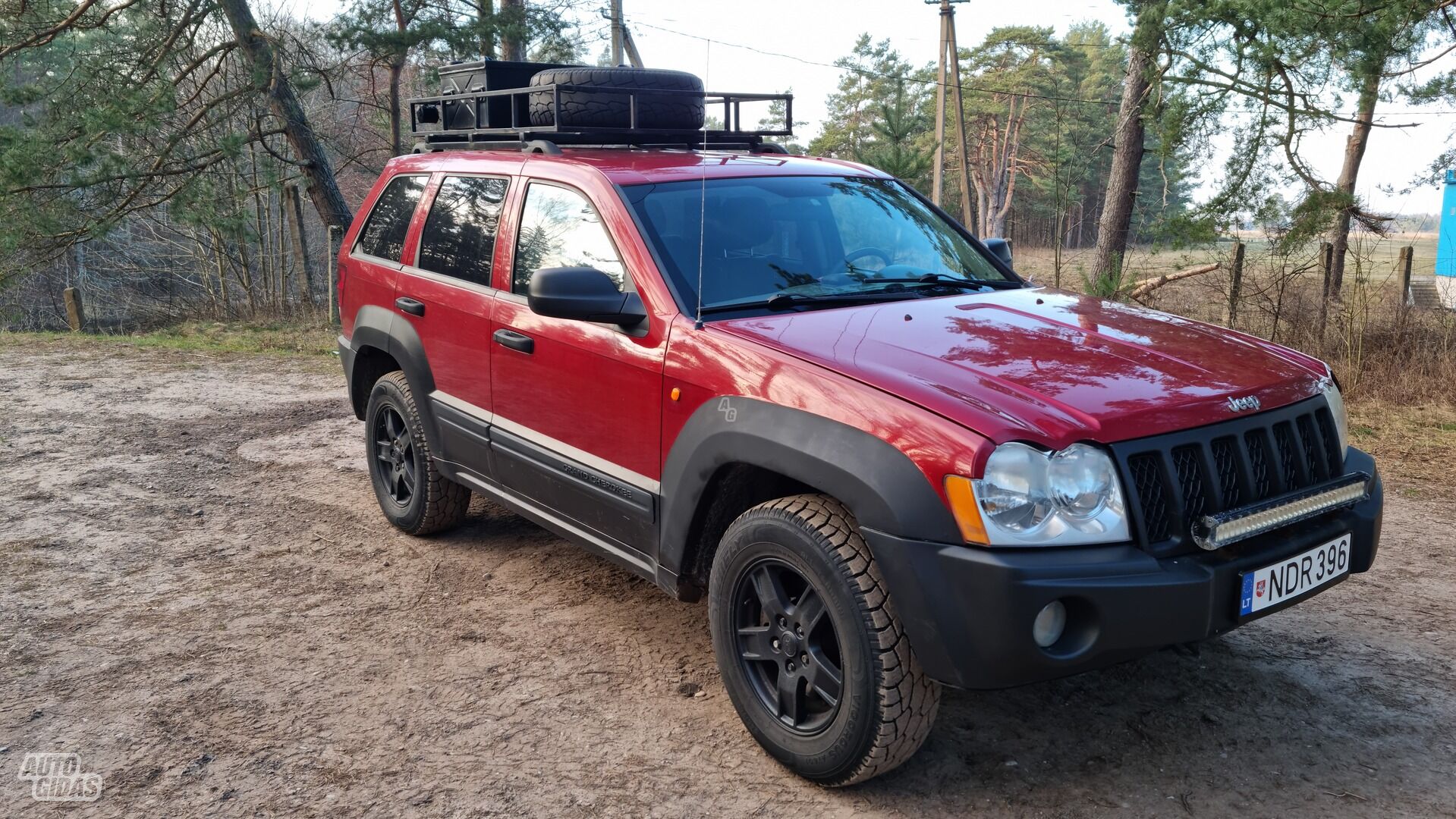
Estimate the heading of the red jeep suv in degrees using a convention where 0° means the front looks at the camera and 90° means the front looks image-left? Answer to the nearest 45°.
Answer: approximately 315°

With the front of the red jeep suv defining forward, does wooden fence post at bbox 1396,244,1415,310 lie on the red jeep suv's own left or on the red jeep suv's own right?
on the red jeep suv's own left

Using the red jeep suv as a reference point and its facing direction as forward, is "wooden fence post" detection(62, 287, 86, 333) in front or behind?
behind

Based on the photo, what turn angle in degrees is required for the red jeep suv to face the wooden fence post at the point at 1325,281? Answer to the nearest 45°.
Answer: approximately 90° to its left

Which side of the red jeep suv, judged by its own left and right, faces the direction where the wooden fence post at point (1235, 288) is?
left

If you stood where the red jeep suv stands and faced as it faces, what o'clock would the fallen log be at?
The fallen log is roughly at 8 o'clock from the red jeep suv.

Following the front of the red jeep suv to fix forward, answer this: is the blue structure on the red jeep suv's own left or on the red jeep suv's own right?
on the red jeep suv's own left
